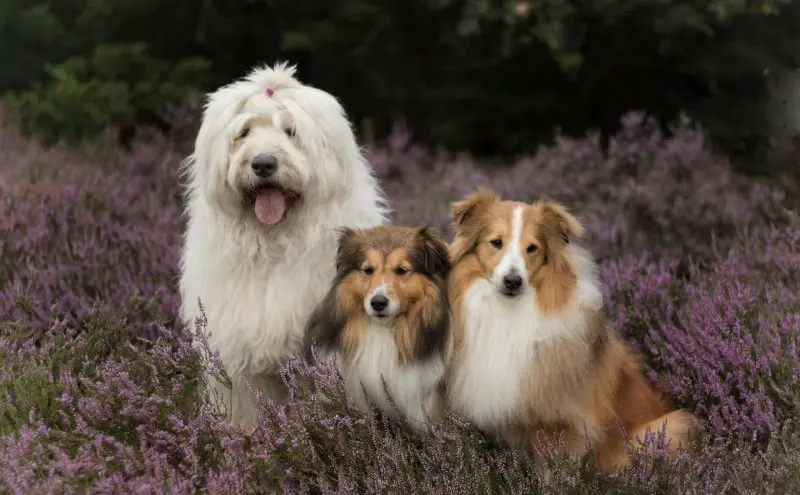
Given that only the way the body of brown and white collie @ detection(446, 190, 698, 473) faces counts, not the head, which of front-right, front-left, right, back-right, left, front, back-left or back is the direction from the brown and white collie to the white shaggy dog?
front-right

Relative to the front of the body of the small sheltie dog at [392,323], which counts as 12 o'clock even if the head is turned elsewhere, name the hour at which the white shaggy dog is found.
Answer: The white shaggy dog is roughly at 4 o'clock from the small sheltie dog.

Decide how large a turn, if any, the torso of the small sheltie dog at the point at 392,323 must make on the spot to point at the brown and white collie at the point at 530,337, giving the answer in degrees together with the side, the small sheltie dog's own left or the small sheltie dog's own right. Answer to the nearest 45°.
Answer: approximately 90° to the small sheltie dog's own left

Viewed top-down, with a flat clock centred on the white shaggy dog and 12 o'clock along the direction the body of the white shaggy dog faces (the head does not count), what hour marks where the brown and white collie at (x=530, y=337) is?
The brown and white collie is roughly at 10 o'clock from the white shaggy dog.

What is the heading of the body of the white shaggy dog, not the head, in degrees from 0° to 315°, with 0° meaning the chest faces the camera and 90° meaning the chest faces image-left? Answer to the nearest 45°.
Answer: approximately 0°

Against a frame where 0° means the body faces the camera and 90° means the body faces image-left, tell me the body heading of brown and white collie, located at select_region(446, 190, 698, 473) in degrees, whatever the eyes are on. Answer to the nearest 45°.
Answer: approximately 45°

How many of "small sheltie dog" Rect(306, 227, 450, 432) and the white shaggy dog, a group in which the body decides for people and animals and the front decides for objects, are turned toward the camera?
2
